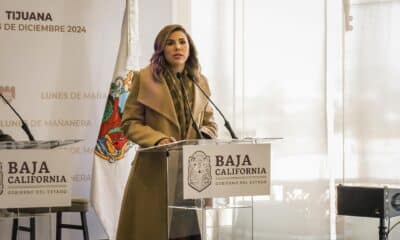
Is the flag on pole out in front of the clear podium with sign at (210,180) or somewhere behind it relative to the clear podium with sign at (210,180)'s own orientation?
behind

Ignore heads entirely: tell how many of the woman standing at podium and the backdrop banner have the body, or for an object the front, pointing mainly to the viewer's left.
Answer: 0

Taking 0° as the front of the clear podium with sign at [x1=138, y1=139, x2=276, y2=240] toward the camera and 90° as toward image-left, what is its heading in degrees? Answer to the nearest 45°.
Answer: approximately 315°

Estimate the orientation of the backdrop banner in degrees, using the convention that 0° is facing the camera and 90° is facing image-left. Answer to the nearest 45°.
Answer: approximately 0°

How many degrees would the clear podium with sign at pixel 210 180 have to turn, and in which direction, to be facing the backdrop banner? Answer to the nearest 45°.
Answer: approximately 180°

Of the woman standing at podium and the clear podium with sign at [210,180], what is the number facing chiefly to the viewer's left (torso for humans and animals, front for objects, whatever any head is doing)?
0

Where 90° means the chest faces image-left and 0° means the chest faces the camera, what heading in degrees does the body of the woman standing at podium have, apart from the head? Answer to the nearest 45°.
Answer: approximately 315°

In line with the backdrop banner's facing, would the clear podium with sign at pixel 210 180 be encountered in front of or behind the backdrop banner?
in front

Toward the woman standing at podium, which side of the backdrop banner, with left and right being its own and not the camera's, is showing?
front
